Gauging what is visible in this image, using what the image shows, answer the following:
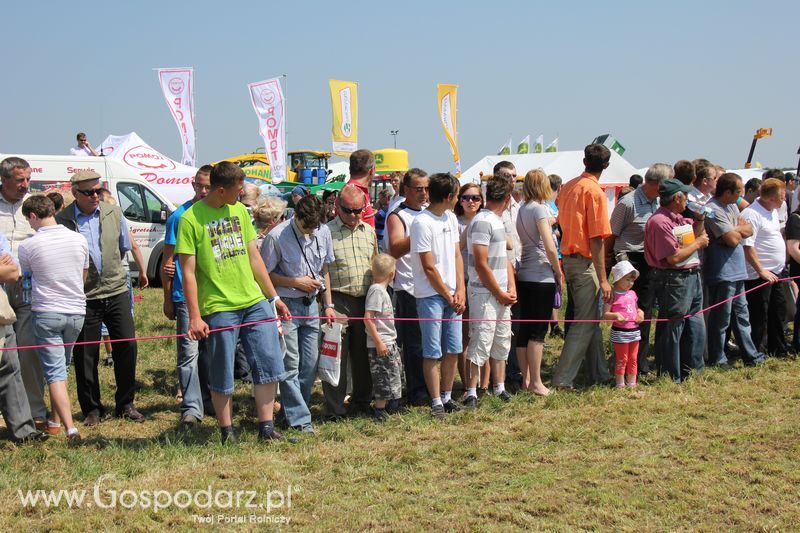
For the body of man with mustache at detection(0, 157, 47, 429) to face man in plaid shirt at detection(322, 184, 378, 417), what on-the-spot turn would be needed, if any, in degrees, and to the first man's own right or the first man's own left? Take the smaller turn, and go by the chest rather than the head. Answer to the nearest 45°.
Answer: approximately 45° to the first man's own left

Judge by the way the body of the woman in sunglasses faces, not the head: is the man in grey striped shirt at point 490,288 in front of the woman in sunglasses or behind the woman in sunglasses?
in front

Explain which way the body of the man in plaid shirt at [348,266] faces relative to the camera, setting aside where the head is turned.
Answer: toward the camera

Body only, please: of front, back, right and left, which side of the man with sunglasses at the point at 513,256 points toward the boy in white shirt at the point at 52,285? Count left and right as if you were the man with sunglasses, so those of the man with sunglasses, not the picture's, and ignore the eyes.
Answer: right

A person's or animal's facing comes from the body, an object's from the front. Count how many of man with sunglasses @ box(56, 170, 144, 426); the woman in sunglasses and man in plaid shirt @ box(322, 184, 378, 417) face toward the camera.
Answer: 3

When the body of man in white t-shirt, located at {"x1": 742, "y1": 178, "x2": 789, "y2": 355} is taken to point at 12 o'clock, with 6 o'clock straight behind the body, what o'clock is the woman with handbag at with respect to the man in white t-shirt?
The woman with handbag is roughly at 3 o'clock from the man in white t-shirt.

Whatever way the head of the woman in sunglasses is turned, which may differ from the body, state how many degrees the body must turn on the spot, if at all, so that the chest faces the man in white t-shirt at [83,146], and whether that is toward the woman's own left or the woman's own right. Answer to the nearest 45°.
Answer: approximately 135° to the woman's own right

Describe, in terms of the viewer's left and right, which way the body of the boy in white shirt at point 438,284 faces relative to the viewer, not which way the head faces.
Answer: facing the viewer and to the right of the viewer

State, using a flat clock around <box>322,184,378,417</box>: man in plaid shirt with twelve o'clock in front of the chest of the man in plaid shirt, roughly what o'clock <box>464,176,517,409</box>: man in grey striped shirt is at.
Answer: The man in grey striped shirt is roughly at 9 o'clock from the man in plaid shirt.

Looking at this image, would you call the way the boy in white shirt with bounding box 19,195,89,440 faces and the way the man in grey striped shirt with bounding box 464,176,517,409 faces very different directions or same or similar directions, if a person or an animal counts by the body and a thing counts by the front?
very different directions

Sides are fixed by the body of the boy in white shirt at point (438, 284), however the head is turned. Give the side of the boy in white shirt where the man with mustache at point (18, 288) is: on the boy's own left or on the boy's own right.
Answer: on the boy's own right

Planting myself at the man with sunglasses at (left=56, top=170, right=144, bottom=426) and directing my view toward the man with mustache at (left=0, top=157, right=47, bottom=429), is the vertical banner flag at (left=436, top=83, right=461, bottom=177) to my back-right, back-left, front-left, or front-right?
back-right

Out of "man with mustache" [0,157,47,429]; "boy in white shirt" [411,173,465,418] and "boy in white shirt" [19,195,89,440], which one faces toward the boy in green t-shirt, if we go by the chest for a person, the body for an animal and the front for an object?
the man with mustache

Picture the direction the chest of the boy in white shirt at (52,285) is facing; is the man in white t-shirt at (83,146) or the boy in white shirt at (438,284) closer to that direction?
the man in white t-shirt

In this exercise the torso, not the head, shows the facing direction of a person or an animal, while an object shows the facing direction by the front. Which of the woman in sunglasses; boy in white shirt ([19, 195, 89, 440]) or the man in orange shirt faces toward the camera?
the woman in sunglasses

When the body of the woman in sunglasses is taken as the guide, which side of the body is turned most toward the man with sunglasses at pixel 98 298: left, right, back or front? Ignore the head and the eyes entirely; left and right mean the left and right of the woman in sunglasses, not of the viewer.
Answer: right
